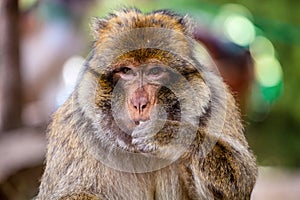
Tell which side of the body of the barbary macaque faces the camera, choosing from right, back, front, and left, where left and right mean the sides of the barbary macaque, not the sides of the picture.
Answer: front
